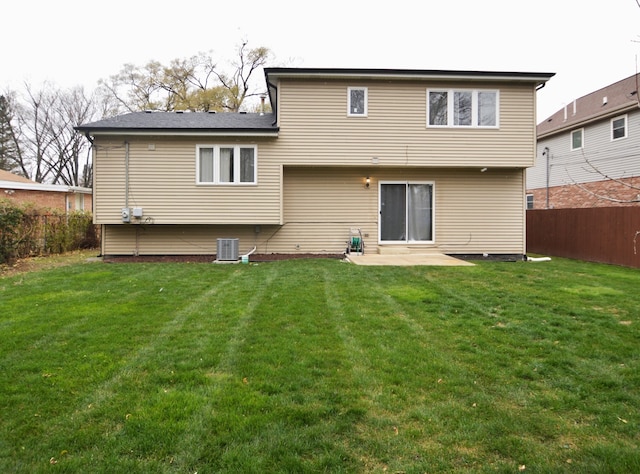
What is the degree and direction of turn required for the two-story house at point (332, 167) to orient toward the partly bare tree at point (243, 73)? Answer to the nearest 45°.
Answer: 0° — it already faces it

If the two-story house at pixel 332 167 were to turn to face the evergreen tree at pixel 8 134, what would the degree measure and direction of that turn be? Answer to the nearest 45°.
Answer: approximately 45° to its left

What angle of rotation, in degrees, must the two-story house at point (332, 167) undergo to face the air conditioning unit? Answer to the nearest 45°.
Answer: approximately 90° to its left

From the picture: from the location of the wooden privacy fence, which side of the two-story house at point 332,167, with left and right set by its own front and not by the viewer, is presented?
right

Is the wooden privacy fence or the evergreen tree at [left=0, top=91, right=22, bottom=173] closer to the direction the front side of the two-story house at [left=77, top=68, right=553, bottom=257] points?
the evergreen tree

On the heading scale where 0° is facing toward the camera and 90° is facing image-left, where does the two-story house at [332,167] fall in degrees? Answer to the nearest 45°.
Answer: approximately 180°

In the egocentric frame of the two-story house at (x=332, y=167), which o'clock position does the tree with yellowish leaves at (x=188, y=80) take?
The tree with yellowish leaves is roughly at 11 o'clock from the two-story house.

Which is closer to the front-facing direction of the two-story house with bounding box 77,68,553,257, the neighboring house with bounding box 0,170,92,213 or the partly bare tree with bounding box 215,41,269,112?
the partly bare tree

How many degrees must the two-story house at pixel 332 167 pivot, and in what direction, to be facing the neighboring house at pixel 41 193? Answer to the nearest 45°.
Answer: approximately 45° to its left
